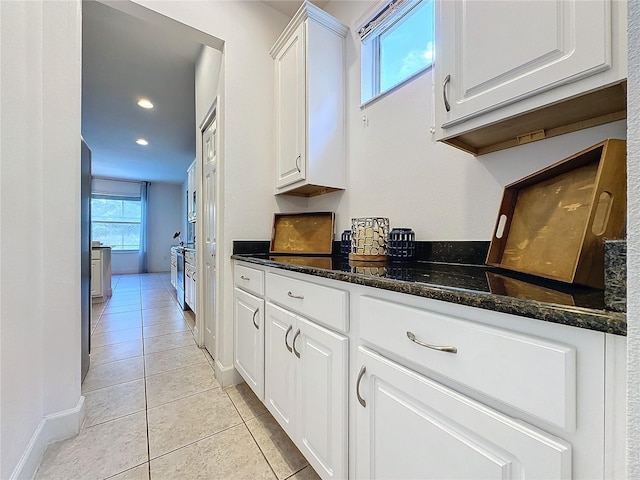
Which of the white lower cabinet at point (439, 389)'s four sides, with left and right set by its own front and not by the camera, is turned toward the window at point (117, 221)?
right

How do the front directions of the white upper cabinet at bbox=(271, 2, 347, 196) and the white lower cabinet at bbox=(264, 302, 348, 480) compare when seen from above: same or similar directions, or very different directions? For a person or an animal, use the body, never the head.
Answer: same or similar directions

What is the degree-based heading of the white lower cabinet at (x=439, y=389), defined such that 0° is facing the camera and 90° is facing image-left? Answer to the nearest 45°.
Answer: approximately 45°

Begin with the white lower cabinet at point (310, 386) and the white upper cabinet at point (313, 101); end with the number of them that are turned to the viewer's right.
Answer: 0

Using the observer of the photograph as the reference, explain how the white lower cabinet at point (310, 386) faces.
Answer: facing the viewer and to the left of the viewer

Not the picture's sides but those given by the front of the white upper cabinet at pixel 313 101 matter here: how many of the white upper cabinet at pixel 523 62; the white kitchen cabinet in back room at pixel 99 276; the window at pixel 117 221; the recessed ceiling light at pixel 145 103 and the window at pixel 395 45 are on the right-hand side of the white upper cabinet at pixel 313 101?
3

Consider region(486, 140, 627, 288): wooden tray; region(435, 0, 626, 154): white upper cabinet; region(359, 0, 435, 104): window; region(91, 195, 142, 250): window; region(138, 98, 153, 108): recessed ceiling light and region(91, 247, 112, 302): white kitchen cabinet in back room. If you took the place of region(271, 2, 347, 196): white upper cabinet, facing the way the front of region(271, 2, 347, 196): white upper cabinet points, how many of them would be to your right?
3

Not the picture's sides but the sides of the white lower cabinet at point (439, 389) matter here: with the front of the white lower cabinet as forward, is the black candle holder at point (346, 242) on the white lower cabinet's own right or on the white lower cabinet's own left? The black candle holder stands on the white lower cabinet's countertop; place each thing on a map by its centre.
on the white lower cabinet's own right
